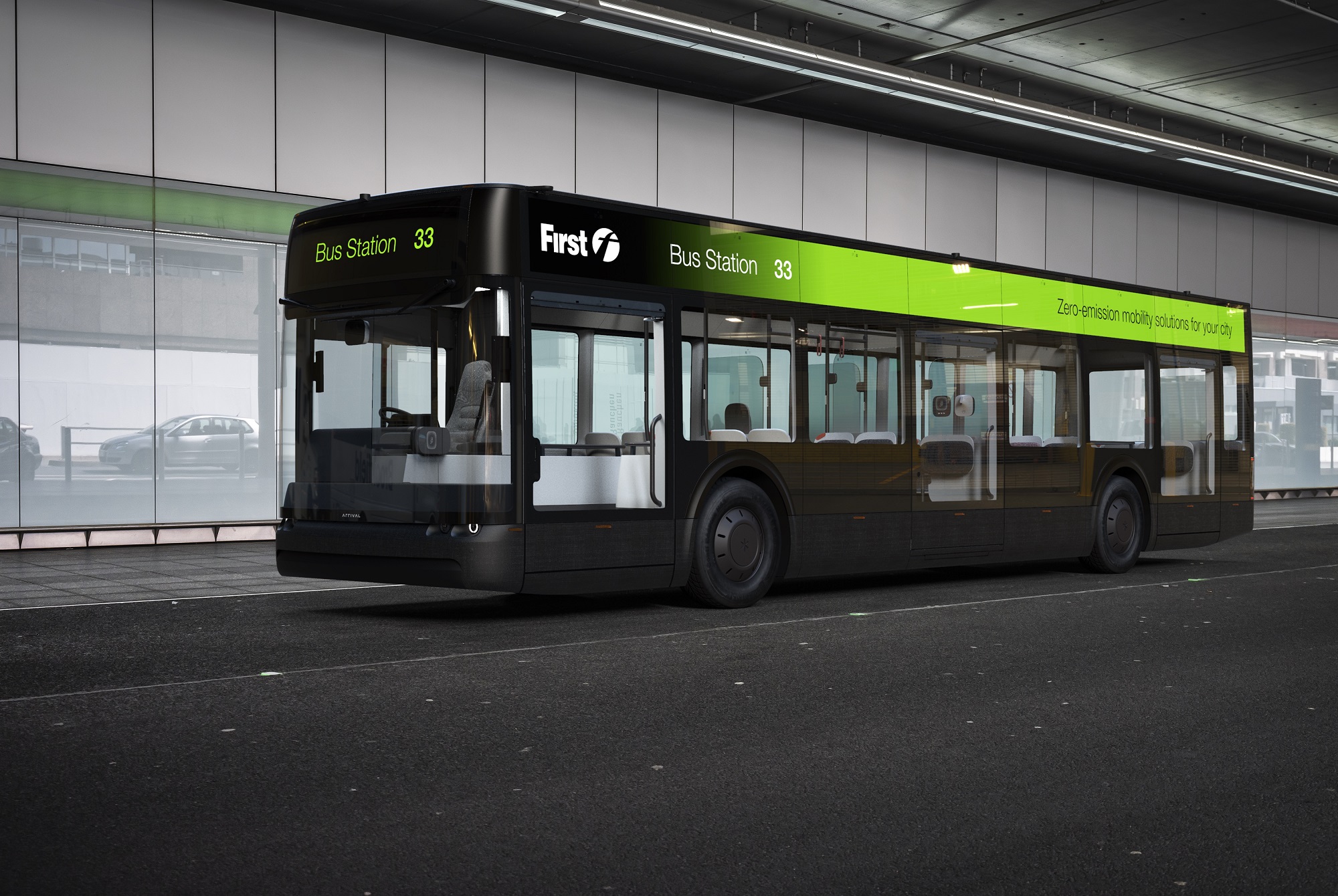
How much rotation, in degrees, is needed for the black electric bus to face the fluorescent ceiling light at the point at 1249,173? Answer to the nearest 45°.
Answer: approximately 180°

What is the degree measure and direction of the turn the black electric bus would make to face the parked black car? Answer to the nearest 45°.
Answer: approximately 90° to its right

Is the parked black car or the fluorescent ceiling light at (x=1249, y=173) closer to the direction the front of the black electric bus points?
the parked black car

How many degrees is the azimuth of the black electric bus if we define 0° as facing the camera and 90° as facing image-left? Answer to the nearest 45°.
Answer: approximately 45°

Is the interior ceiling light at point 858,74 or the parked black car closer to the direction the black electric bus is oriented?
the parked black car
